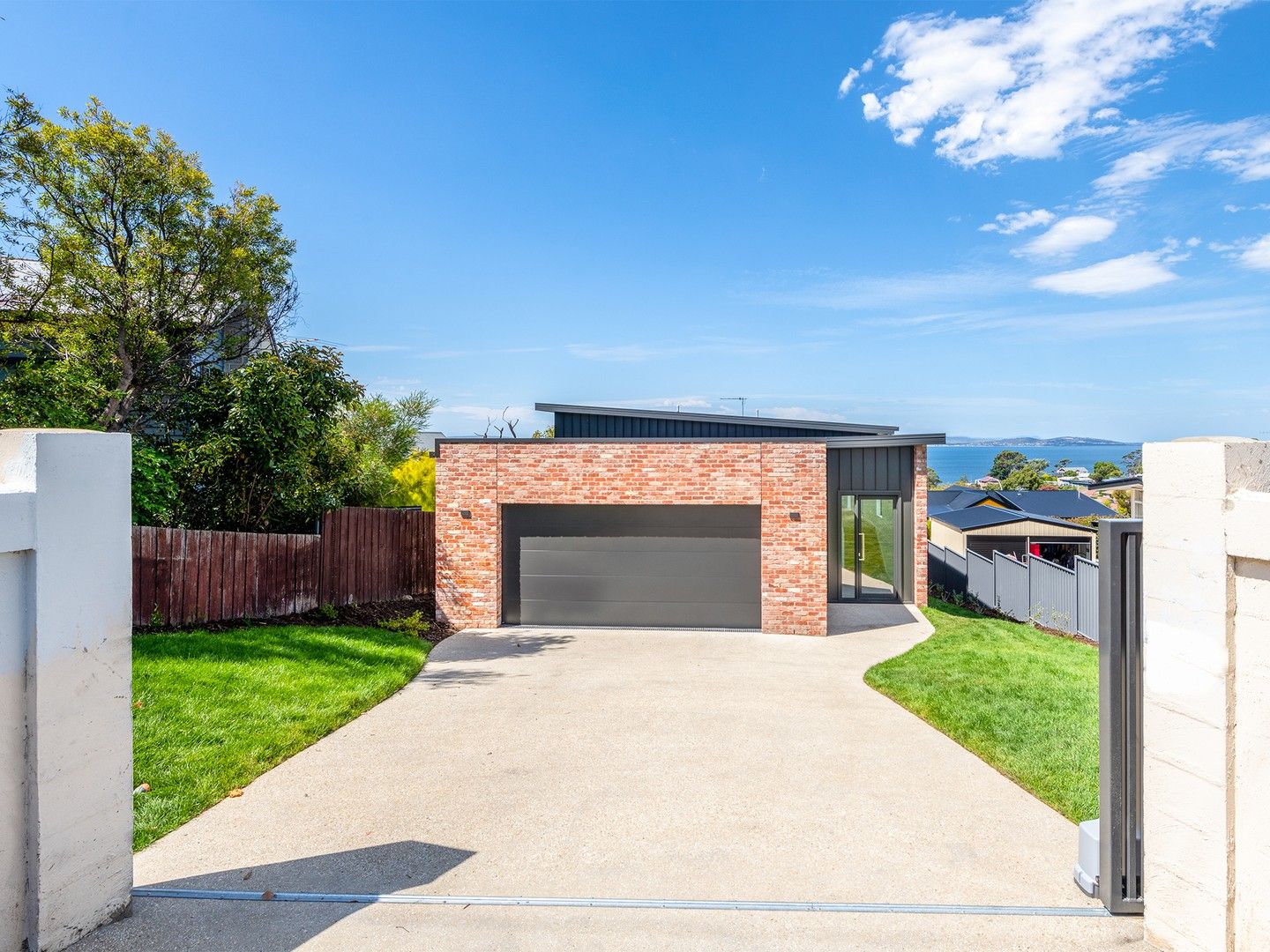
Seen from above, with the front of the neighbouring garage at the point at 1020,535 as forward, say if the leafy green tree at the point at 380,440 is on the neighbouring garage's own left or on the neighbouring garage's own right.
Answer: on the neighbouring garage's own right

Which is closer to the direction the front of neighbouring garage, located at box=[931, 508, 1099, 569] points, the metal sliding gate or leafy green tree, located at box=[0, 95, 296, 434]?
the metal sliding gate

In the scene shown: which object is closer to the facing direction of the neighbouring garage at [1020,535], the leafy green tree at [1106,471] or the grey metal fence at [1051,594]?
the grey metal fence

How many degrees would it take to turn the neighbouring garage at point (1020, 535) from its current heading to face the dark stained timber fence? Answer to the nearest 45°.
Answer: approximately 45° to its right

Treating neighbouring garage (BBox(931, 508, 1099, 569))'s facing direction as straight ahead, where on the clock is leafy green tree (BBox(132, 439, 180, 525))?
The leafy green tree is roughly at 1 o'clock from the neighbouring garage.

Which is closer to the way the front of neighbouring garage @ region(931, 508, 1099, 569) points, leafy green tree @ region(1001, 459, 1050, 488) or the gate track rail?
the gate track rail

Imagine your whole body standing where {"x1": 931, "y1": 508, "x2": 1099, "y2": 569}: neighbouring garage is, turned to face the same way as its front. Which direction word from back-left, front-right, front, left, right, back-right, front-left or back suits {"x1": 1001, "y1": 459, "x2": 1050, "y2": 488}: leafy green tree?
back

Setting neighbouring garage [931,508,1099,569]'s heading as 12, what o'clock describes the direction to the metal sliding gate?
The metal sliding gate is roughly at 12 o'clock from the neighbouring garage.

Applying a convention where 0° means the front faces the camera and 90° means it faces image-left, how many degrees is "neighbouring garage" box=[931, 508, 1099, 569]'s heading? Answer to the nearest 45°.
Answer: approximately 0°
